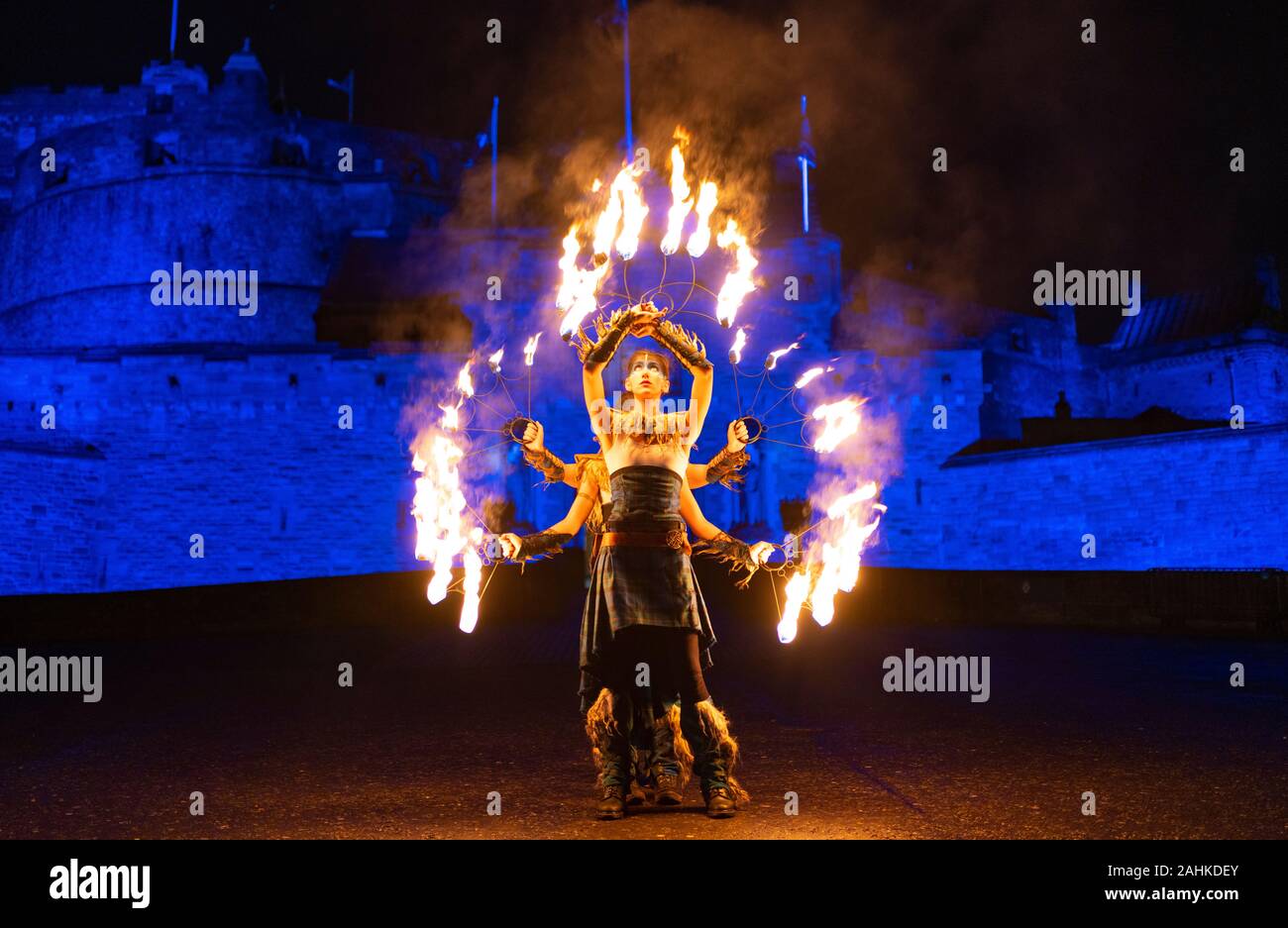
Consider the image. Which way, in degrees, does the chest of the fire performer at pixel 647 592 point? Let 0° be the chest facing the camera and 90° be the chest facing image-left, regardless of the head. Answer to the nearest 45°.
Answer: approximately 0°
